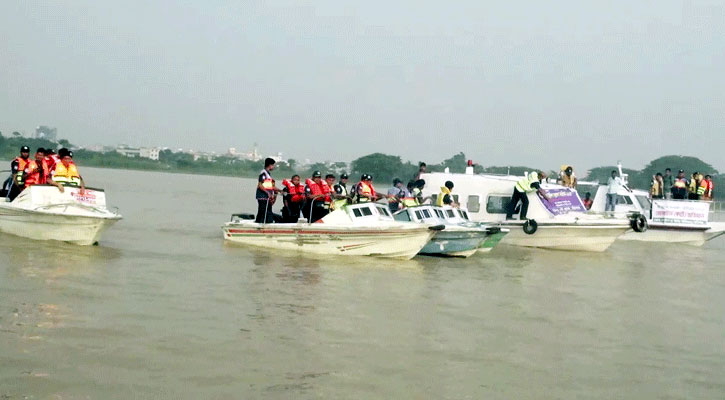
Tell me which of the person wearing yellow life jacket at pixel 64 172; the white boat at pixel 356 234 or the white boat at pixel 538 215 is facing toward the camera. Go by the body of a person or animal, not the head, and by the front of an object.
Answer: the person wearing yellow life jacket

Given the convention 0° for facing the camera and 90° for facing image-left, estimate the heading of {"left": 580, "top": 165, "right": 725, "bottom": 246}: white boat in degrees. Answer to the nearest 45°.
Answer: approximately 270°

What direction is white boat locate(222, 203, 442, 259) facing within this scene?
to the viewer's right

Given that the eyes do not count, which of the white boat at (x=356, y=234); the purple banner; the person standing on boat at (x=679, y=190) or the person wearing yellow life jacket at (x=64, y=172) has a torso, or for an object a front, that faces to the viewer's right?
the white boat

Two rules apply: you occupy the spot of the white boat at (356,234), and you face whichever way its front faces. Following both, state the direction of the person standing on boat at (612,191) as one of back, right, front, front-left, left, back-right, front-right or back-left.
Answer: front-left

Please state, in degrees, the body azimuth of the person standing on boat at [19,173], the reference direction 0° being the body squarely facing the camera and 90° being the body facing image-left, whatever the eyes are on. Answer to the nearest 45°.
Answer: approximately 315°

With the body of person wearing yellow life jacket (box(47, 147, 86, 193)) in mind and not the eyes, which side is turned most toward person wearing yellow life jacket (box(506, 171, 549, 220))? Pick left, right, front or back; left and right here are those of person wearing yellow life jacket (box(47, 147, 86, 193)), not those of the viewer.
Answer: left

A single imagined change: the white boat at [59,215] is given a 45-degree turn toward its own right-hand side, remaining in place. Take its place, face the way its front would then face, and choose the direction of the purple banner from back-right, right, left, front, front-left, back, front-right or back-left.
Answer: left

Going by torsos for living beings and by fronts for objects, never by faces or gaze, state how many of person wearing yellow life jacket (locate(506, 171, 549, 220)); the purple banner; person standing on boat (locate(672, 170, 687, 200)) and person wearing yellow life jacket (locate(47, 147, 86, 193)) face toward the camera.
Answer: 3
